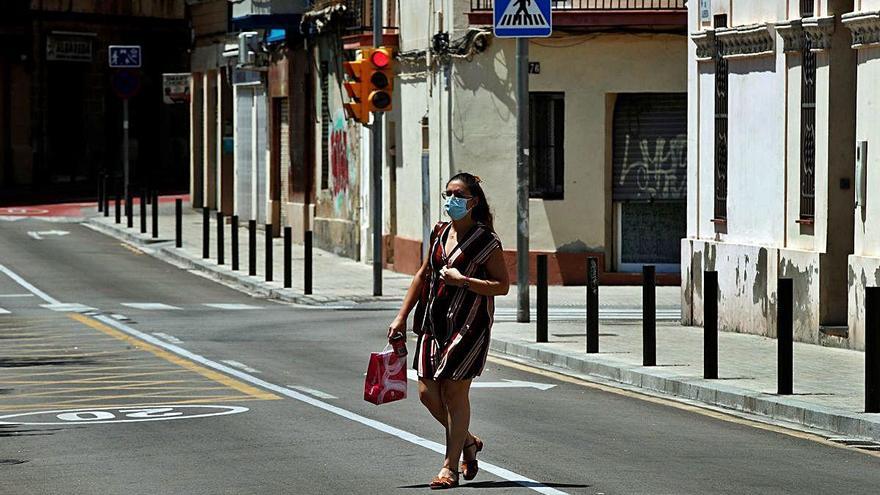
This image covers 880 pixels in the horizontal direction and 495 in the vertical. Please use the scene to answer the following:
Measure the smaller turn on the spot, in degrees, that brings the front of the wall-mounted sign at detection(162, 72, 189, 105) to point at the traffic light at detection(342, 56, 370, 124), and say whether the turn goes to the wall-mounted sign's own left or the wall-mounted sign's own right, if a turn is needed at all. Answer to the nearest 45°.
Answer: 0° — it already faces it

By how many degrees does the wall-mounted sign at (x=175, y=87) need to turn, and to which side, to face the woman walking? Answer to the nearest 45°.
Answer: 0° — it already faces them

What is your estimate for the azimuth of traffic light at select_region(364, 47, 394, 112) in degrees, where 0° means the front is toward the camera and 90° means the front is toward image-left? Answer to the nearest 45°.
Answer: approximately 0°

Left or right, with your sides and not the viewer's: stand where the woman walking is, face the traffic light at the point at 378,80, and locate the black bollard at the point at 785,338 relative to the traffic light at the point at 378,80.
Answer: right

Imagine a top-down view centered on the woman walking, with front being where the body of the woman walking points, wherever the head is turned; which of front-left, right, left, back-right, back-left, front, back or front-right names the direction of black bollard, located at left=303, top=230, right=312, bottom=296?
back-right

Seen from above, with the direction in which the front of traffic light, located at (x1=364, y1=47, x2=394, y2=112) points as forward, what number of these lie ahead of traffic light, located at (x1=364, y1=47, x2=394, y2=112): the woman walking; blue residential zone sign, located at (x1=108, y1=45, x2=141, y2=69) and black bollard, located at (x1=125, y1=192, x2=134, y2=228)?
1

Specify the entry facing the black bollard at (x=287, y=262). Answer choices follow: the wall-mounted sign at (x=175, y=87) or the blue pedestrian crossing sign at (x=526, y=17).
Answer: the wall-mounted sign

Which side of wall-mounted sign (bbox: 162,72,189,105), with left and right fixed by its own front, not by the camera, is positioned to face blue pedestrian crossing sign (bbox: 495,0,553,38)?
front

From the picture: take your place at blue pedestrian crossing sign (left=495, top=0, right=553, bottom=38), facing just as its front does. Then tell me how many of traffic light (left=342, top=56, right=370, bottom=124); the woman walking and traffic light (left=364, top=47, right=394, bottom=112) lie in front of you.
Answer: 1

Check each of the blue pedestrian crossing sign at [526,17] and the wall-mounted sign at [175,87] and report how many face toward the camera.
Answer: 2

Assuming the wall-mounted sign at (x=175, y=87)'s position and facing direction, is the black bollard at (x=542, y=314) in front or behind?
in front
